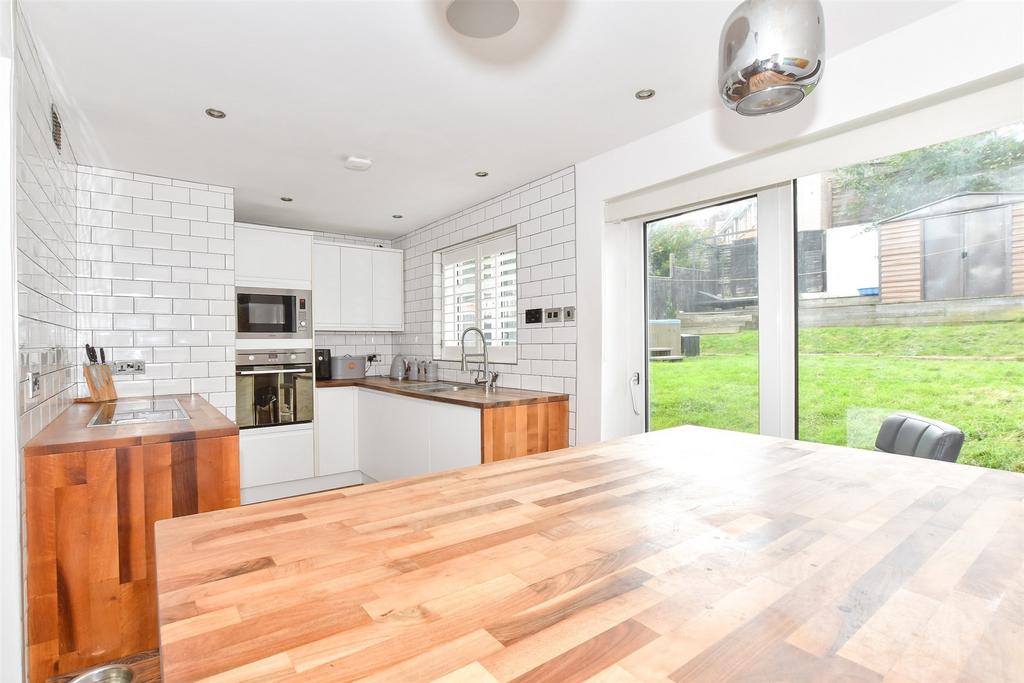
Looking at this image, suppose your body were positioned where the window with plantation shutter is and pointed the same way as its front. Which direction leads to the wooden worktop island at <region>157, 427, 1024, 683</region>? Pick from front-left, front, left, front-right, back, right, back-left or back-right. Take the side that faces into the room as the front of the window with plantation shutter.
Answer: front-left

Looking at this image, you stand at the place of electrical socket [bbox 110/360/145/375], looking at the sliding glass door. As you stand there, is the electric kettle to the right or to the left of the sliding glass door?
left

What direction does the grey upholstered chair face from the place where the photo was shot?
facing the viewer and to the left of the viewer

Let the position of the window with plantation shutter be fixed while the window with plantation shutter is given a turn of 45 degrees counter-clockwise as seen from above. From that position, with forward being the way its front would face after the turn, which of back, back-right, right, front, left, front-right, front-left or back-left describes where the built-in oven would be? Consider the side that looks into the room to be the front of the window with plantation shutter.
right

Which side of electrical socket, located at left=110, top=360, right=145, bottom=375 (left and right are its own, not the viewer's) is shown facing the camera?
front

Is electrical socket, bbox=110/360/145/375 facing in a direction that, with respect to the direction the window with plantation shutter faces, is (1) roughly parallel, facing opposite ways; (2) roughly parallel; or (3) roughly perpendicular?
roughly perpendicular

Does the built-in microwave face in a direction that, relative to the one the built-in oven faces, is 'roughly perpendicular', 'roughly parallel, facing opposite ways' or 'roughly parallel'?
roughly parallel

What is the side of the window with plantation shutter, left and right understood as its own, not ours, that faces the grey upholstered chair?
left

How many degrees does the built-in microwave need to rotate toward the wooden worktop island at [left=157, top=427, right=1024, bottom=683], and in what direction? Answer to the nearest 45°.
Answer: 0° — it already faces it

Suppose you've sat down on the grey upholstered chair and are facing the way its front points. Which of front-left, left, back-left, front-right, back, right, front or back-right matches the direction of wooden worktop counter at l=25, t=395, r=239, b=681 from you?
front

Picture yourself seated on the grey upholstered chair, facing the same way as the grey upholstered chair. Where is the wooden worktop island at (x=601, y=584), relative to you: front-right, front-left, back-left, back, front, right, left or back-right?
front-left

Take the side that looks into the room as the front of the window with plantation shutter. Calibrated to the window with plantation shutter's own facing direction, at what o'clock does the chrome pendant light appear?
The chrome pendant light is roughly at 10 o'clock from the window with plantation shutter.

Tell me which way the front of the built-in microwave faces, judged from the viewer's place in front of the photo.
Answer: facing the viewer

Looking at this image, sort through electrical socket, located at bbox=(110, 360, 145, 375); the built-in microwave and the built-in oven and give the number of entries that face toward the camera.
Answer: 3
